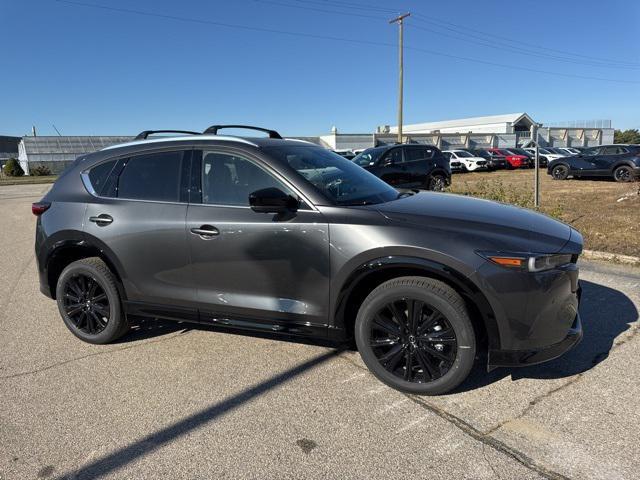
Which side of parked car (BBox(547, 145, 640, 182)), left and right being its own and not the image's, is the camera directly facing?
left

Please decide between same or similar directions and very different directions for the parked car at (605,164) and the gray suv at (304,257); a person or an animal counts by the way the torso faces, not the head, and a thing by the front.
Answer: very different directions

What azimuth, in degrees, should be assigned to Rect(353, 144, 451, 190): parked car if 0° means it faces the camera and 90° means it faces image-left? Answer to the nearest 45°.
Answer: approximately 45°

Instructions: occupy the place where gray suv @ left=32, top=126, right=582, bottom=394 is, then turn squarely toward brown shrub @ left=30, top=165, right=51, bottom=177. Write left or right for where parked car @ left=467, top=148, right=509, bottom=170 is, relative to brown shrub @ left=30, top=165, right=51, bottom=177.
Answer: right

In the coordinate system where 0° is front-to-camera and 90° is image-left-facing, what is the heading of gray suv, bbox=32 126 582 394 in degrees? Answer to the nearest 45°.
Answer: approximately 315°

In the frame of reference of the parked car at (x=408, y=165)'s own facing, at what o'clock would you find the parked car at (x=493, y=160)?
the parked car at (x=493, y=160) is roughly at 5 o'clock from the parked car at (x=408, y=165).

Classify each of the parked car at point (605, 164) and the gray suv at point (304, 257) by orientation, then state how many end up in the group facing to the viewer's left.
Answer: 1

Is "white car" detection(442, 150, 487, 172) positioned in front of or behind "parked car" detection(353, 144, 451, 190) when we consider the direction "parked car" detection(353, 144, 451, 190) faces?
behind

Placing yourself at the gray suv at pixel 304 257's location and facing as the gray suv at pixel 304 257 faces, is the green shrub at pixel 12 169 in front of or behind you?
behind

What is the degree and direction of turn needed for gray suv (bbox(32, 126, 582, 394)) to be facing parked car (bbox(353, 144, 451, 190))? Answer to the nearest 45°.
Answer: approximately 135° to its left

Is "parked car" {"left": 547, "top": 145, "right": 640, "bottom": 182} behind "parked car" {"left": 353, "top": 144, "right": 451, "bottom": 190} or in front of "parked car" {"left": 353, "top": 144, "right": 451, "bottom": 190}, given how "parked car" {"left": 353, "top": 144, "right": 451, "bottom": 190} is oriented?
behind

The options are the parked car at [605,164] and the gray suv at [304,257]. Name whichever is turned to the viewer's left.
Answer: the parked car

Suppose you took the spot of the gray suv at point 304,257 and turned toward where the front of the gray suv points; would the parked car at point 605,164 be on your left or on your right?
on your left

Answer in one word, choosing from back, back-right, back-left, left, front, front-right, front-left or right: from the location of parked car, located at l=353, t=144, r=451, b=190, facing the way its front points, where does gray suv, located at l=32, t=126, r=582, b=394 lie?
front-left

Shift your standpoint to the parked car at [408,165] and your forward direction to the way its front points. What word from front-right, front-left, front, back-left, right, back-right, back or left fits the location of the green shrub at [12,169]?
right

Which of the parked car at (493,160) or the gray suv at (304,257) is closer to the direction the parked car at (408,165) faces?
the gray suv
